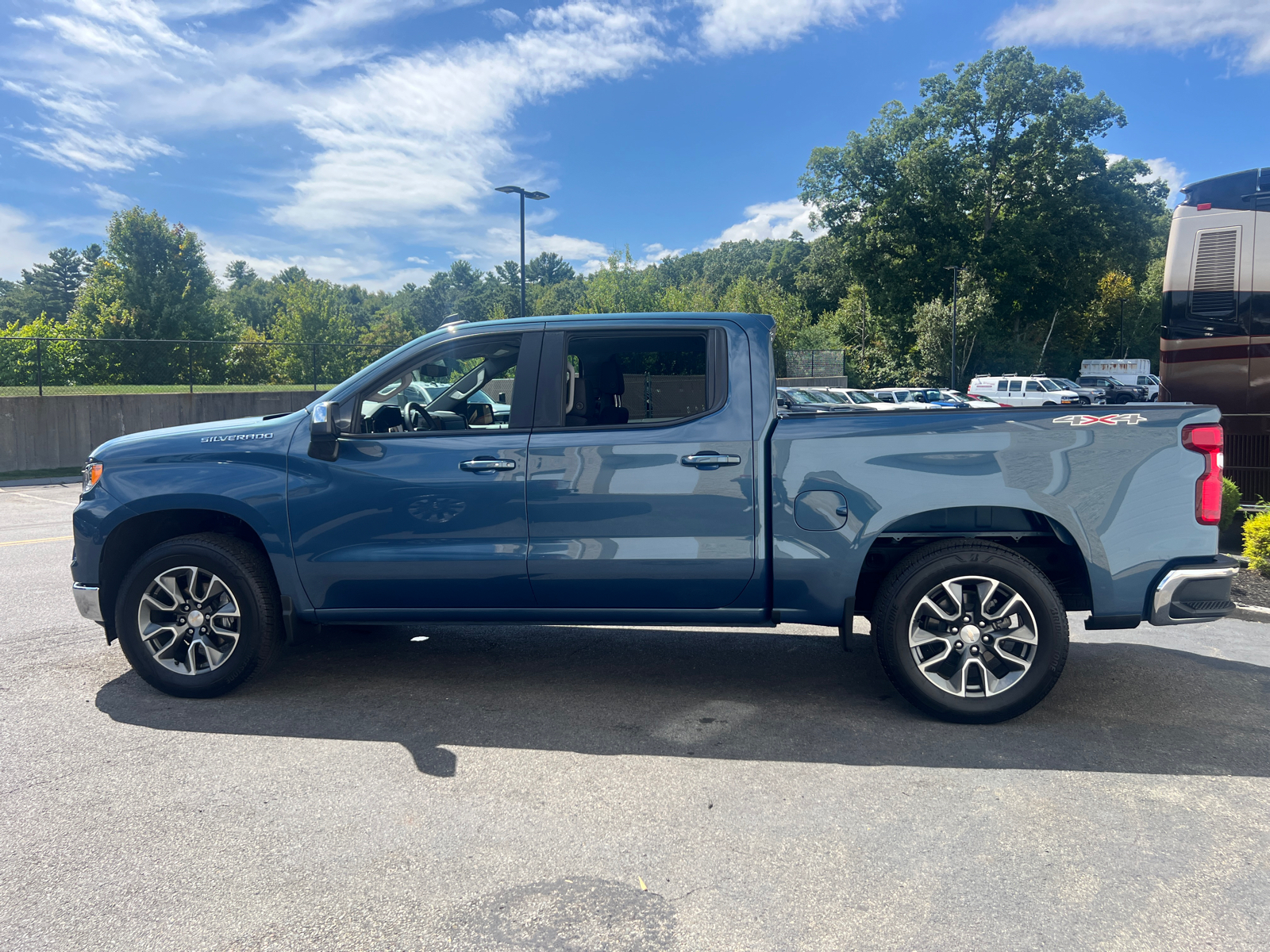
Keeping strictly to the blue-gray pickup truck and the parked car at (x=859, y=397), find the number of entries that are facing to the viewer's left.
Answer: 1

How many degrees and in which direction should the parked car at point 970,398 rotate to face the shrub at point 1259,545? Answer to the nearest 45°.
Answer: approximately 45° to its right

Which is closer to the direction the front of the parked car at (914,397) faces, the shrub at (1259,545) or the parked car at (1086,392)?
the shrub

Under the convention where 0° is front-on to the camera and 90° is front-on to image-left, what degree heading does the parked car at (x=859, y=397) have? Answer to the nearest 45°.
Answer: approximately 315°

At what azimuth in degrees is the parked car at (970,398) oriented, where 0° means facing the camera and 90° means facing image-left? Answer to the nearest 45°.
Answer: approximately 315°

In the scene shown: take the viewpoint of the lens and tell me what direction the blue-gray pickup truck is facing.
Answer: facing to the left of the viewer

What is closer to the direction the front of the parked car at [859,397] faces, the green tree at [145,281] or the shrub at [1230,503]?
the shrub

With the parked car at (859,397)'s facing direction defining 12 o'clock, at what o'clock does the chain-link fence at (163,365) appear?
The chain-link fence is roughly at 3 o'clock from the parked car.

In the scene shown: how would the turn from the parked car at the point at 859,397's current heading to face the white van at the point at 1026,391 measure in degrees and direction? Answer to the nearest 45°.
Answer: approximately 90° to its left
